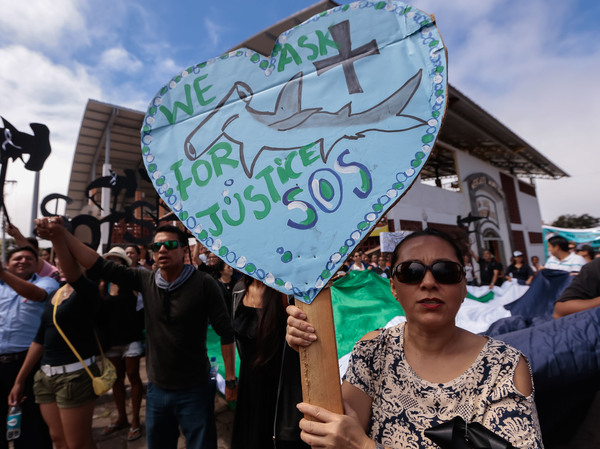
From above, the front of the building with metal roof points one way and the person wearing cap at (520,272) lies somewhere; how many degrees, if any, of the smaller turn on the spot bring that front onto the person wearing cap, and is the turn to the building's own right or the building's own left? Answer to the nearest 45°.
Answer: approximately 45° to the building's own left

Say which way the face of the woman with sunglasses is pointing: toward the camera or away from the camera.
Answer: toward the camera

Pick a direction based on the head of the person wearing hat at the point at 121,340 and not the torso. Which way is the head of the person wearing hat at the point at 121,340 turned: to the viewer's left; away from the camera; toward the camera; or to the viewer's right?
toward the camera

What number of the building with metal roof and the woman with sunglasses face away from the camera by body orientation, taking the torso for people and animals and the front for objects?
0

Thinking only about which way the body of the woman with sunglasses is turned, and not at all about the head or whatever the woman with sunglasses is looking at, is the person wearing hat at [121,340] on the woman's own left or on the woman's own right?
on the woman's own right

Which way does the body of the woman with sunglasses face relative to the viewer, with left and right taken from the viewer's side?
facing the viewer

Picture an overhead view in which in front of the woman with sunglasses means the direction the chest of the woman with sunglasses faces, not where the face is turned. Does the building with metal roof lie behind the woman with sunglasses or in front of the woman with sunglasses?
behind

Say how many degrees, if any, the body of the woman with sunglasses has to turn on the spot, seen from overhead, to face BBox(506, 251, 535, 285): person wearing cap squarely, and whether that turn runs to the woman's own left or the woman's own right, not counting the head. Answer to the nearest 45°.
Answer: approximately 180°

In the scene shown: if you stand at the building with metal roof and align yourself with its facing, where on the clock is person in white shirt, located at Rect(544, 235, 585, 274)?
The person in white shirt is roughly at 11 o'clock from the building with metal roof.
